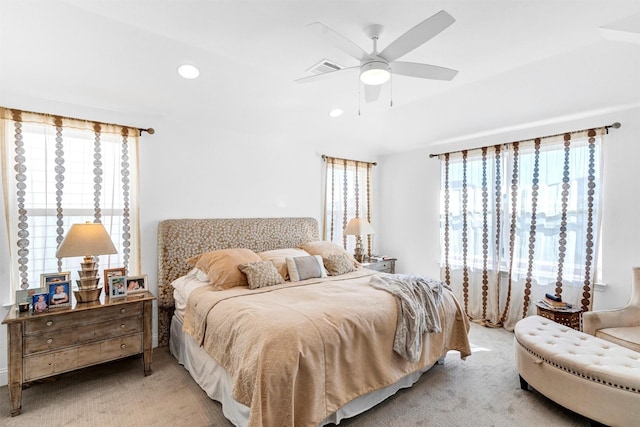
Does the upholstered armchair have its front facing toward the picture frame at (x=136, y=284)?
yes

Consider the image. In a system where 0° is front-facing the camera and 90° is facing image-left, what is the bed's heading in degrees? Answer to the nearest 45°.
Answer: approximately 315°

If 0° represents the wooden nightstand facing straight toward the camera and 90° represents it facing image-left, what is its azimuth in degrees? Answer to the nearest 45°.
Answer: approximately 315°

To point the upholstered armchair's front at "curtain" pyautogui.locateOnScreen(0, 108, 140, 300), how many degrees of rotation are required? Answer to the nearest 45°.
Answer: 0° — it already faces it
